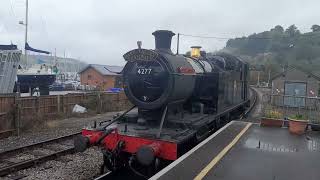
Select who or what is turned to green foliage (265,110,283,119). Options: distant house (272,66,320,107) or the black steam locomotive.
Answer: the distant house

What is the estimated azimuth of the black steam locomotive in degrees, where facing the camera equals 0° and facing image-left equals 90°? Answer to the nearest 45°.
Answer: approximately 45°

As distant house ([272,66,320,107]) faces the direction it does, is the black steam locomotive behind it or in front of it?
in front

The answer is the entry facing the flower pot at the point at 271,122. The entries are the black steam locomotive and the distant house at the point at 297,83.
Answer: the distant house

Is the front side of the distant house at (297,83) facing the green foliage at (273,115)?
yes

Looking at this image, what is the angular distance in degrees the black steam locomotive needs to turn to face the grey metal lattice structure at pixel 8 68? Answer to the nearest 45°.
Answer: approximately 90° to its right

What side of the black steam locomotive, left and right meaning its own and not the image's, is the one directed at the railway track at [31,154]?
right

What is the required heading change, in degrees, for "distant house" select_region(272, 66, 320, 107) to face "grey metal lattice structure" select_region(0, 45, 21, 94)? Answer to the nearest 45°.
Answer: approximately 45° to its right

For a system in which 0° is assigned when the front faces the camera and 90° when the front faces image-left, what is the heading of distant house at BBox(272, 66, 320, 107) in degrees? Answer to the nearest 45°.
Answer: approximately 0°

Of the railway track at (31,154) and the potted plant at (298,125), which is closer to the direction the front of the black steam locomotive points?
the railway track

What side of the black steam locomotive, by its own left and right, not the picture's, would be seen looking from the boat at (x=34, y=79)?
right

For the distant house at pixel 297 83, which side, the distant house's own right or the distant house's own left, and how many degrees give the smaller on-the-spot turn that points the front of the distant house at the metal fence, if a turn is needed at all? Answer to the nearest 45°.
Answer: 0° — it already faces it

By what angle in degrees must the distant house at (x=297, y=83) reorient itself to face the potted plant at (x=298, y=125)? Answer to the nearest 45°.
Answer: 0° — it already faces it
